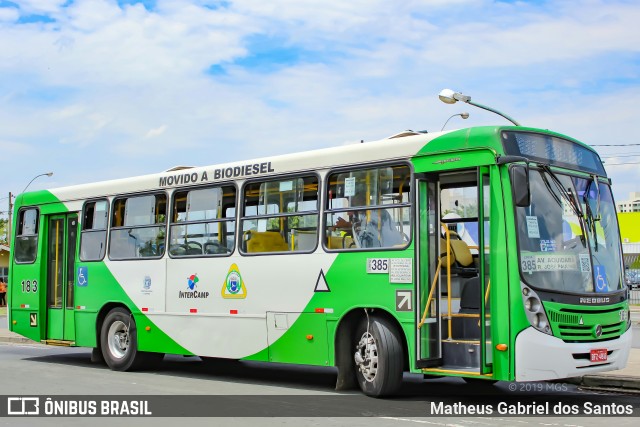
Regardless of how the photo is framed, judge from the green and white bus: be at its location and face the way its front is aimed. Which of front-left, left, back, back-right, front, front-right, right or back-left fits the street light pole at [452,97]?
back-left

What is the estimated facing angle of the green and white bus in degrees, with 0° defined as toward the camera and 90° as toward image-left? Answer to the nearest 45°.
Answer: approximately 315°
